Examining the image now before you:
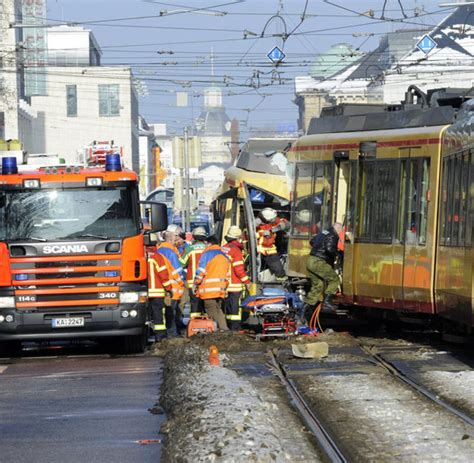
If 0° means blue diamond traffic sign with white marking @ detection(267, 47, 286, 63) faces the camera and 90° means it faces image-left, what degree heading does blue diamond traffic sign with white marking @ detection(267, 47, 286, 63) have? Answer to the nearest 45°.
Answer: approximately 0°

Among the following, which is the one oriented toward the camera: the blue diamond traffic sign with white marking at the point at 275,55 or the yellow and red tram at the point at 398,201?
the blue diamond traffic sign with white marking

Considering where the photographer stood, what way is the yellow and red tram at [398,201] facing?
facing away from the viewer and to the left of the viewer

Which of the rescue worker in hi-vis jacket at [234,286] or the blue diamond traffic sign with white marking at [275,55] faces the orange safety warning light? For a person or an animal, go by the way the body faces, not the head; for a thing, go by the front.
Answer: the blue diamond traffic sign with white marking

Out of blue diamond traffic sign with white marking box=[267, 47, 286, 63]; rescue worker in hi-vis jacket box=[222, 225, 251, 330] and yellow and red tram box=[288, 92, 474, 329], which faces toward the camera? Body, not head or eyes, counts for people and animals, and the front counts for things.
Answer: the blue diamond traffic sign with white marking

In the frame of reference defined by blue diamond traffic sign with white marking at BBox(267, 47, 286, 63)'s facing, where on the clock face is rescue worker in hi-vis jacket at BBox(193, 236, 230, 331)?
The rescue worker in hi-vis jacket is roughly at 12 o'clock from the blue diamond traffic sign with white marking.

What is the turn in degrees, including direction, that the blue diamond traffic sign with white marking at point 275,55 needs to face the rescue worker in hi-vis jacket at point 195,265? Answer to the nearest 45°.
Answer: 0° — it already faces them

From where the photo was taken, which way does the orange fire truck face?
toward the camera

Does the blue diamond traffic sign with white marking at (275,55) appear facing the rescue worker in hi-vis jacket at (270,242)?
yes

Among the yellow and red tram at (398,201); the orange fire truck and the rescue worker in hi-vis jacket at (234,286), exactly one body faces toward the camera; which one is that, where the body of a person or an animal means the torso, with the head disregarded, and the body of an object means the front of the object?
the orange fire truck

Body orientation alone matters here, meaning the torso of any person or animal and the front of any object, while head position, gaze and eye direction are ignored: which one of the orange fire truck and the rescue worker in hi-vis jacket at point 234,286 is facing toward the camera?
the orange fire truck

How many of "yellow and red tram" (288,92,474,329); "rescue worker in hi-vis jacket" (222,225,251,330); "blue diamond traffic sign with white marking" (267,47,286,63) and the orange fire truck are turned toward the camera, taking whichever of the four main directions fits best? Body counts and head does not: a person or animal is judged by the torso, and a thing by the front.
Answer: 2

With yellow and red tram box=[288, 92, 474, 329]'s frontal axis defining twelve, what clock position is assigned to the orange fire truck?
The orange fire truck is roughly at 10 o'clock from the yellow and red tram.

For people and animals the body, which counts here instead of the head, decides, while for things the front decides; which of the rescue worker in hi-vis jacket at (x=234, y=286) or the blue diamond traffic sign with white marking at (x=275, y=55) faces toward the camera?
the blue diamond traffic sign with white marking
